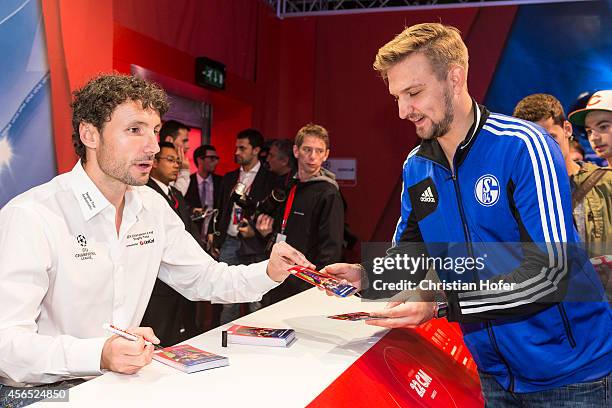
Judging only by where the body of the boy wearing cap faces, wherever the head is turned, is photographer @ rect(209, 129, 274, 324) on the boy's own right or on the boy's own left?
on the boy's own right

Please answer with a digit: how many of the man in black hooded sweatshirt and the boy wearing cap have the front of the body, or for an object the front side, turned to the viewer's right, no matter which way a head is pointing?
0

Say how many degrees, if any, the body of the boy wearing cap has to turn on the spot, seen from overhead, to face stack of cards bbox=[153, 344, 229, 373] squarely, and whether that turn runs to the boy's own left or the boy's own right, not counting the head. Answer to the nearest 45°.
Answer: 0° — they already face it

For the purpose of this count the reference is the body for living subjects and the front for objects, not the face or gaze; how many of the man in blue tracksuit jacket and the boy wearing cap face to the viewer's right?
0

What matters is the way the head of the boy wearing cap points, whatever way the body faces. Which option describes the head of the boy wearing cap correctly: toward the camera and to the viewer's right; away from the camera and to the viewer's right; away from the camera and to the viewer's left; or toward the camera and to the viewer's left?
toward the camera and to the viewer's left

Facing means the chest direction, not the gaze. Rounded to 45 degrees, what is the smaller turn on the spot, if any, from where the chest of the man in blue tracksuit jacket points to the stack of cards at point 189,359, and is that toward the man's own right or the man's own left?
approximately 45° to the man's own right

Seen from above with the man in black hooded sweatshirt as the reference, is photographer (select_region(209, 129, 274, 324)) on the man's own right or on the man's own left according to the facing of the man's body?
on the man's own right

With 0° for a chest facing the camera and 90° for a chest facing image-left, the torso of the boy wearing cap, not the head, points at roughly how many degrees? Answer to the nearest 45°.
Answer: approximately 45°

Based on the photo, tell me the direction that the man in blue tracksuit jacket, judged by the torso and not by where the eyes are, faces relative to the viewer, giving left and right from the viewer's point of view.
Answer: facing the viewer and to the left of the viewer
